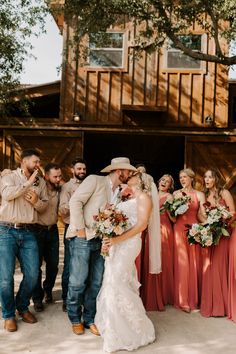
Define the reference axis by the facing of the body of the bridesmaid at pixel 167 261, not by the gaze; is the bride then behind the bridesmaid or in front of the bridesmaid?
in front

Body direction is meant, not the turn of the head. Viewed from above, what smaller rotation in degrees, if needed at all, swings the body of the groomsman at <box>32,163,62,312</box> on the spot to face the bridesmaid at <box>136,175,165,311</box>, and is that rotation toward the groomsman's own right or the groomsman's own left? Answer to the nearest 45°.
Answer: approximately 45° to the groomsman's own left

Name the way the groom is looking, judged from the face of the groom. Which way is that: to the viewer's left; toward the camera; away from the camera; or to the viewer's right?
to the viewer's right

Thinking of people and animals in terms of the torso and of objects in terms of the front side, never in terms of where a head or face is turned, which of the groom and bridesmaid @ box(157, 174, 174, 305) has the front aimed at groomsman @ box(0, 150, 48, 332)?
the bridesmaid

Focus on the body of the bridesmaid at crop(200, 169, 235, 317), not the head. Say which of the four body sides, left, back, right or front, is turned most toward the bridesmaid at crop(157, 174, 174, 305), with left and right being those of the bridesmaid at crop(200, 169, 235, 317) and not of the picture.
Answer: right

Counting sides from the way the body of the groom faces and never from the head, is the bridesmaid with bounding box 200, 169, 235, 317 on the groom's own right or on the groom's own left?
on the groom's own left

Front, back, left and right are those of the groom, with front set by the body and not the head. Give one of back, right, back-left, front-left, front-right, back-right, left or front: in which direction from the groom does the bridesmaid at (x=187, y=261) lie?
left

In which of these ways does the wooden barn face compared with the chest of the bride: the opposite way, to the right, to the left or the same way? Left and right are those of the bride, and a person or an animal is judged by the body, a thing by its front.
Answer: to the left

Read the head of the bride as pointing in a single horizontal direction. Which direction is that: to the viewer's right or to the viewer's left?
to the viewer's left
